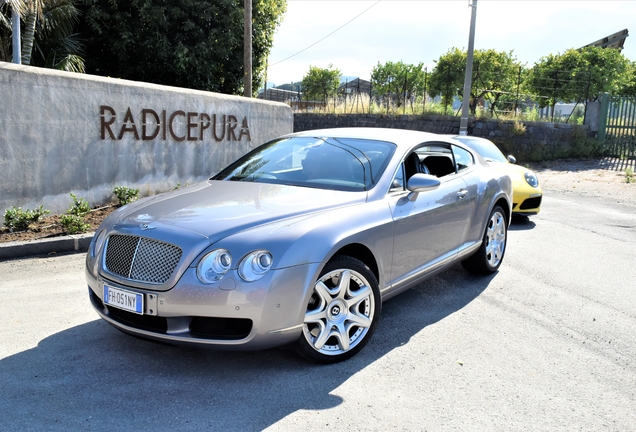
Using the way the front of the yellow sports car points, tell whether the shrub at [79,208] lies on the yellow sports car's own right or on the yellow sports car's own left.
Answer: on the yellow sports car's own right

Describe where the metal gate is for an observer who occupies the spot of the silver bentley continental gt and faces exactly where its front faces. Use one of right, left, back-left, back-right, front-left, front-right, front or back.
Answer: back

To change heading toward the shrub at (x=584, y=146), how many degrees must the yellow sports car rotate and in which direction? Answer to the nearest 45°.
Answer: approximately 135° to its left

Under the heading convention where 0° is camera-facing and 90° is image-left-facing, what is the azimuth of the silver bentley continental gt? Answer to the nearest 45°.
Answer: approximately 45°

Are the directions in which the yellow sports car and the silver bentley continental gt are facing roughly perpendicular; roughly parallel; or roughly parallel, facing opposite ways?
roughly perpendicular

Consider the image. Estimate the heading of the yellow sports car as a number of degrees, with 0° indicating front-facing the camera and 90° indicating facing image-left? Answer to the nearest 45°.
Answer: approximately 315°

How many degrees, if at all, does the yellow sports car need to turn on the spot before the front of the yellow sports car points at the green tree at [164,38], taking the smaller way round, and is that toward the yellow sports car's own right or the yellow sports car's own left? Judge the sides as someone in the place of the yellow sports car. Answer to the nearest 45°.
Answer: approximately 180°

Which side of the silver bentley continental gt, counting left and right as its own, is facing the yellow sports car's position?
back

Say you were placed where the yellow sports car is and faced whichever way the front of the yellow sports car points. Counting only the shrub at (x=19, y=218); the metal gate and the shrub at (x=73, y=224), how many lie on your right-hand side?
2

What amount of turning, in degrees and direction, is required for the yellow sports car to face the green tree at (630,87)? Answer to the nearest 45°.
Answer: approximately 135° to its left

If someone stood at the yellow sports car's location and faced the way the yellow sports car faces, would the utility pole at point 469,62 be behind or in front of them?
behind

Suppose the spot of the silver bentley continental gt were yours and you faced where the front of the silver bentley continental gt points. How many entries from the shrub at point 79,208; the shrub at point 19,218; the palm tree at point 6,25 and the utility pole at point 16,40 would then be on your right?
4
